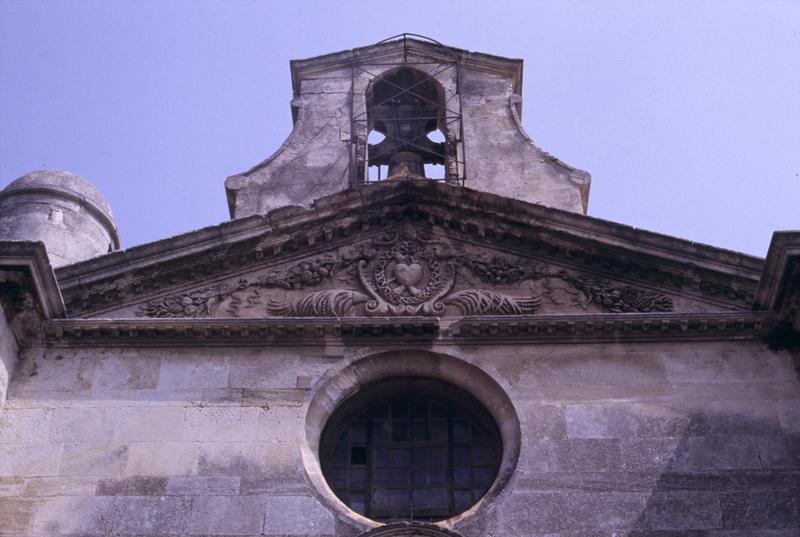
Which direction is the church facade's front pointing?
toward the camera
